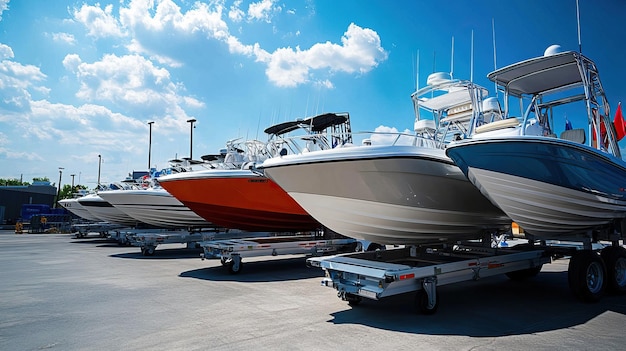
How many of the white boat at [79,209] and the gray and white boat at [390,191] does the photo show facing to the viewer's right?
0

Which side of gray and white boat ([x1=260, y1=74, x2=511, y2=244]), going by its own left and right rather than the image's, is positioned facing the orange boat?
right

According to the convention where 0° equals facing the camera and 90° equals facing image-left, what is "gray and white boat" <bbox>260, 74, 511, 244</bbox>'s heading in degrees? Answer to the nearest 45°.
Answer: approximately 45°

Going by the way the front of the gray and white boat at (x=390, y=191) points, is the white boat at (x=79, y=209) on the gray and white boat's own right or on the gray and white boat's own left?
on the gray and white boat's own right

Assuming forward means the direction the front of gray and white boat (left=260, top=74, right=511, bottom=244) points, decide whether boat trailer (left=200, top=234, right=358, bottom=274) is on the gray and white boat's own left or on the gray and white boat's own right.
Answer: on the gray and white boat's own right

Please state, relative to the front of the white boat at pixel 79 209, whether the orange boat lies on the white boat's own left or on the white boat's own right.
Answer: on the white boat's own left

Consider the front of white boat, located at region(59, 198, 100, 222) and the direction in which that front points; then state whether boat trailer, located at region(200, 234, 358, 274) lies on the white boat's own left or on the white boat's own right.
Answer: on the white boat's own left

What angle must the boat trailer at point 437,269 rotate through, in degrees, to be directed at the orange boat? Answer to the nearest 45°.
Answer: approximately 90° to its right
